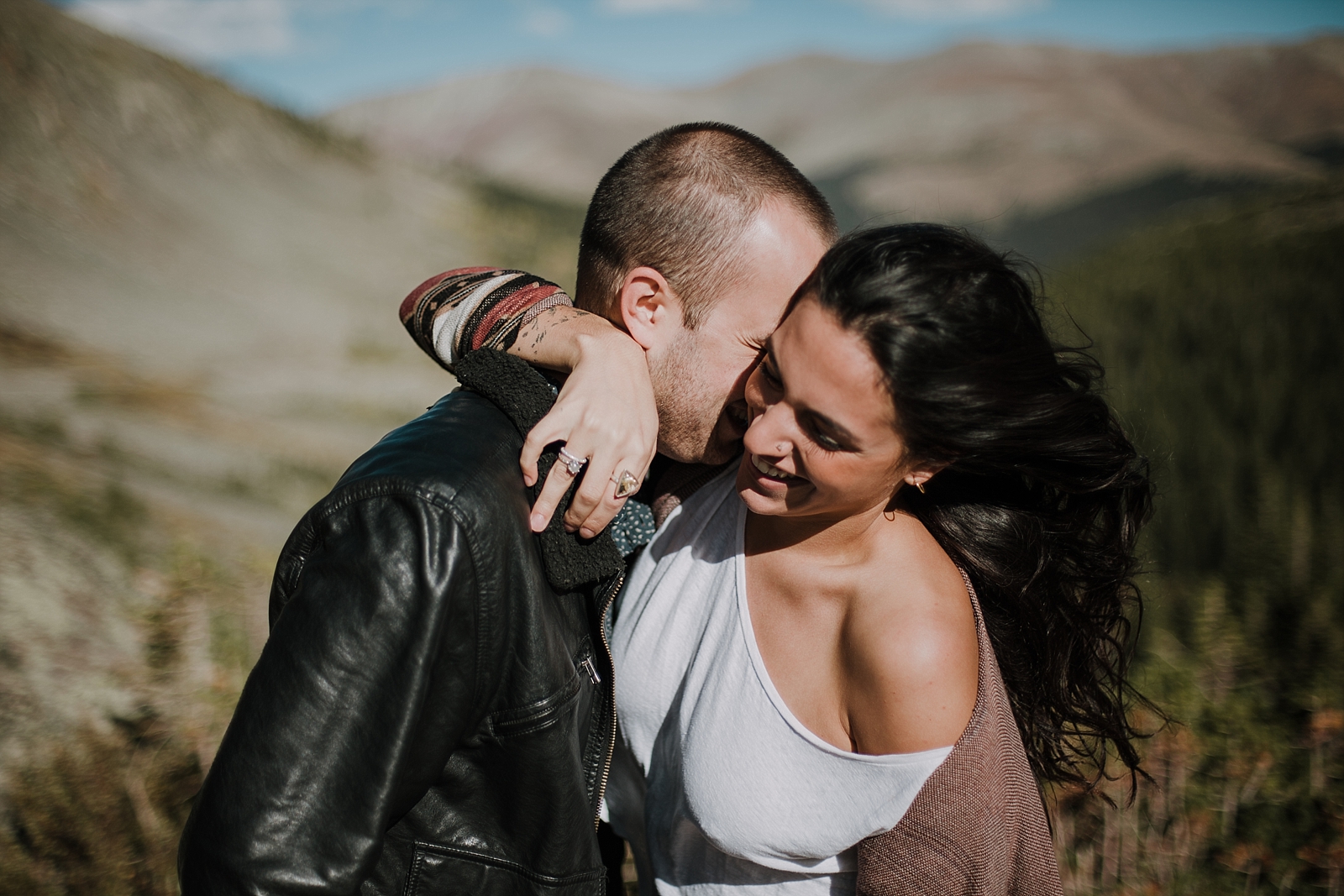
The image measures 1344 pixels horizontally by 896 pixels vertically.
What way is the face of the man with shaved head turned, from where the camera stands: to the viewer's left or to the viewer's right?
to the viewer's right

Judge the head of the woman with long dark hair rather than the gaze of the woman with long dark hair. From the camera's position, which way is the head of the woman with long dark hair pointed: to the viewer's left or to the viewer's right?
to the viewer's left

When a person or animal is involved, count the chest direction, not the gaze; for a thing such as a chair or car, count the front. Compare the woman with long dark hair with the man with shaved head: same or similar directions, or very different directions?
very different directions

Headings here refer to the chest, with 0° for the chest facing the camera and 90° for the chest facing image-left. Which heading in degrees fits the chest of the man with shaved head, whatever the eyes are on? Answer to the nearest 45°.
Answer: approximately 270°

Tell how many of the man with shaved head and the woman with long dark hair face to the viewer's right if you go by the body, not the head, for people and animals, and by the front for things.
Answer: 1

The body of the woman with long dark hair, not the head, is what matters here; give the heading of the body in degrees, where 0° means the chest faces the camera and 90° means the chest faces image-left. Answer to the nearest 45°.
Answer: approximately 45°

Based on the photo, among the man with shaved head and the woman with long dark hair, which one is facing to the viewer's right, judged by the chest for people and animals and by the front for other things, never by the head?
the man with shaved head
